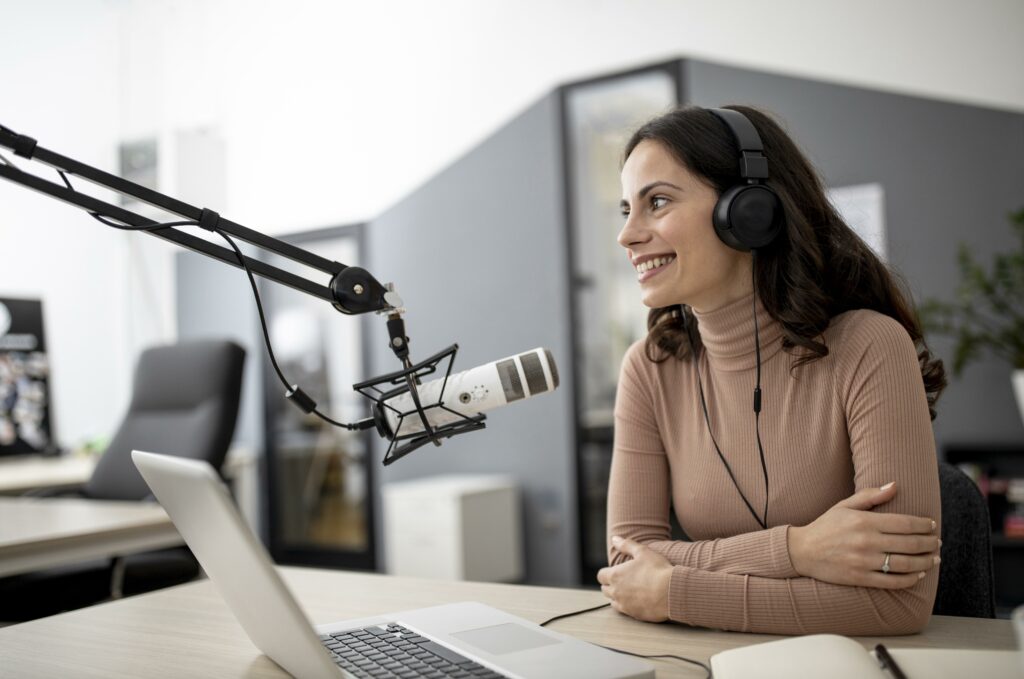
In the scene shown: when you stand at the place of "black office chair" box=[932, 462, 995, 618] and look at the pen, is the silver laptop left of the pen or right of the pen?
right

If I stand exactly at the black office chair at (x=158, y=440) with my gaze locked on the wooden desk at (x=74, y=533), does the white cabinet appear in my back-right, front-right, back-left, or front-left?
back-left

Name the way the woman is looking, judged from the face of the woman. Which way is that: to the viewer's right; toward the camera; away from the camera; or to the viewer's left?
to the viewer's left

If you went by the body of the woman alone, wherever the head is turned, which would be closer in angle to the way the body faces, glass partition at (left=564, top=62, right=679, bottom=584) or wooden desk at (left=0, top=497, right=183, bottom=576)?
the wooden desk

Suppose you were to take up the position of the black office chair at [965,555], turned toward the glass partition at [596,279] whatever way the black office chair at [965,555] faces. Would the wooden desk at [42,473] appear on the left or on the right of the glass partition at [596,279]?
left

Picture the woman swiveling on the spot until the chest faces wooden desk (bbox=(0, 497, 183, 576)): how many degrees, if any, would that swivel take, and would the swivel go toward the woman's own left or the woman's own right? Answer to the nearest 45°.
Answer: approximately 45° to the woman's own right

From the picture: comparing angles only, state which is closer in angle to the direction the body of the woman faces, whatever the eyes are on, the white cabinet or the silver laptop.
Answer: the silver laptop

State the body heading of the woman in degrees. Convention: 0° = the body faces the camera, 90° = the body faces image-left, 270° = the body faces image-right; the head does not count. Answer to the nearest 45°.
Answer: approximately 45°
